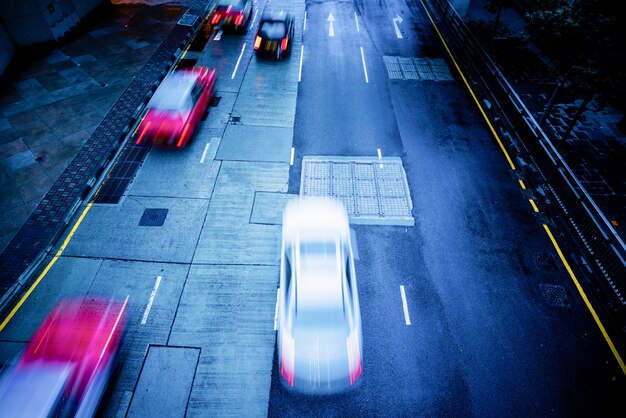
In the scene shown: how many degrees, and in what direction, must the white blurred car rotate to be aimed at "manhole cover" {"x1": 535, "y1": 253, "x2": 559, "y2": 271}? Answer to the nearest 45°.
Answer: approximately 45° to its right

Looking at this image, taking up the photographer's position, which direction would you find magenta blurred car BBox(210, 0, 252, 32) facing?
facing away from the viewer

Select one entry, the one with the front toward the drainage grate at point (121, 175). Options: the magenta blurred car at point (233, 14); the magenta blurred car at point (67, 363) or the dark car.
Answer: the magenta blurred car at point (67, 363)

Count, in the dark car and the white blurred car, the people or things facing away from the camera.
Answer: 2

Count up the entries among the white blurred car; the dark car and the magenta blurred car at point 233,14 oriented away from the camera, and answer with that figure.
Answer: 3

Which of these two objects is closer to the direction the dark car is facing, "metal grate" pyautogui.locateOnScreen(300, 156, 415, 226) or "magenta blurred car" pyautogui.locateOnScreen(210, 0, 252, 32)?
the magenta blurred car

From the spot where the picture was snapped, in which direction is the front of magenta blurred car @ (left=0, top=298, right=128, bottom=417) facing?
facing away from the viewer and to the right of the viewer

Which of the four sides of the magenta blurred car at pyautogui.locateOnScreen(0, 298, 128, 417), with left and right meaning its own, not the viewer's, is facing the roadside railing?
right

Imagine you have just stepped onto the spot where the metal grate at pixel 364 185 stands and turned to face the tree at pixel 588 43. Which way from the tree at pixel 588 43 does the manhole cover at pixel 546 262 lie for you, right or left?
right

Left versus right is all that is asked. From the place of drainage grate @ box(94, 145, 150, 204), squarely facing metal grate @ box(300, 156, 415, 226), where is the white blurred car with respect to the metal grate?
right

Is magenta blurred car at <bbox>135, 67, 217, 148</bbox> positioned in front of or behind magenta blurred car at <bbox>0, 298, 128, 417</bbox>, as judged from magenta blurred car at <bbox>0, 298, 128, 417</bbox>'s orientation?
in front

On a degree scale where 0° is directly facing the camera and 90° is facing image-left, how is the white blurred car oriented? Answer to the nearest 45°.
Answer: approximately 180°

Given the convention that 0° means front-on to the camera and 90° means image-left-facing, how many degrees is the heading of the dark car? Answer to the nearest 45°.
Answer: approximately 180°

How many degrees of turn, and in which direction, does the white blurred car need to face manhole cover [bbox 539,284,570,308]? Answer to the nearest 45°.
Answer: approximately 90° to its right

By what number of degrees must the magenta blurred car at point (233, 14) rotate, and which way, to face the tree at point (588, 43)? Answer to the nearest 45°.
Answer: approximately 135° to its right
